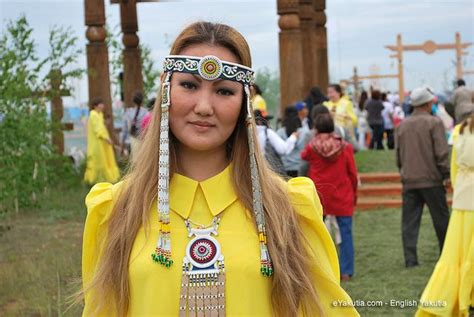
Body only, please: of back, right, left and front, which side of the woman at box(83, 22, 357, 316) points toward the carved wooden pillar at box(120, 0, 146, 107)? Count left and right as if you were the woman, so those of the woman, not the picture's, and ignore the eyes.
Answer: back

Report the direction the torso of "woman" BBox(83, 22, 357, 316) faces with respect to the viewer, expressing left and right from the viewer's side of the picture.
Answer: facing the viewer

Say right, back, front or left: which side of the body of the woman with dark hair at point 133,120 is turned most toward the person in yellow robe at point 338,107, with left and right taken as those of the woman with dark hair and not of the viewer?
right

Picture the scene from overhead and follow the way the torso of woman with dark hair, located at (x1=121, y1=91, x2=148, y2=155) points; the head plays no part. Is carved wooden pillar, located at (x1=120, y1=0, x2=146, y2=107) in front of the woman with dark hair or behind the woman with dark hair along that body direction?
in front
